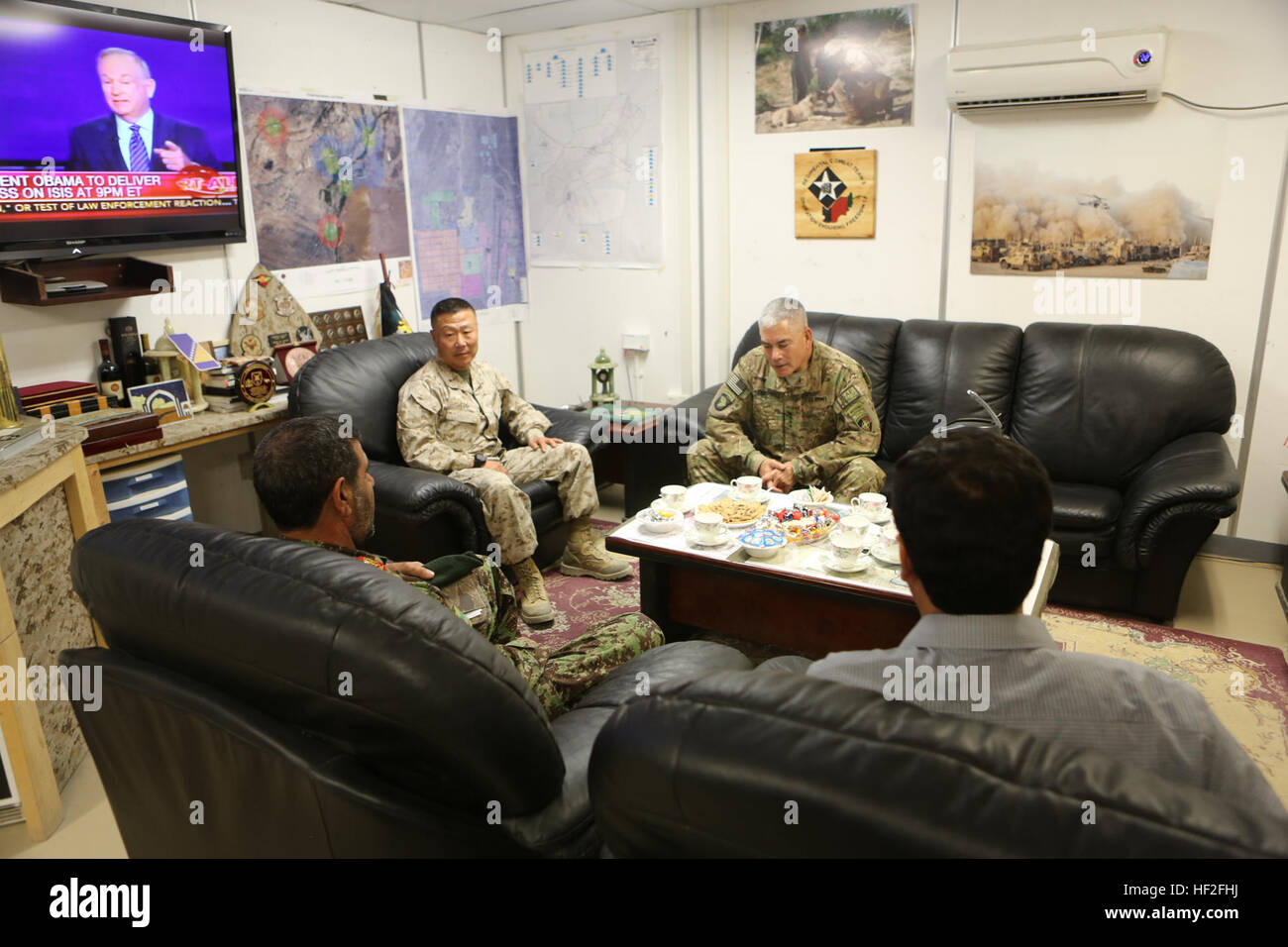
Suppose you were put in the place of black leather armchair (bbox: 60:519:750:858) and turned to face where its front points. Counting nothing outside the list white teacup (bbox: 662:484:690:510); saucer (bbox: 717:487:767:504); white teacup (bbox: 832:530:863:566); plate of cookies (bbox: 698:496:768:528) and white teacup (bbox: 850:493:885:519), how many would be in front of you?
5

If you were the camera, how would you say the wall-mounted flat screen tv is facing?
facing the viewer and to the right of the viewer

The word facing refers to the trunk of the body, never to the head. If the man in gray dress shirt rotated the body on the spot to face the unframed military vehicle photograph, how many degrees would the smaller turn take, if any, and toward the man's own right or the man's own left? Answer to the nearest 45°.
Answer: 0° — they already face it

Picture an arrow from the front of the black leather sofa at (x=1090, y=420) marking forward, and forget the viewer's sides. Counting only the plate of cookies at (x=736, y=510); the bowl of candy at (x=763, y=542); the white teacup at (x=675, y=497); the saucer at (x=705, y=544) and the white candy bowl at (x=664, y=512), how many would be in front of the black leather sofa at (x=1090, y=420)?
5

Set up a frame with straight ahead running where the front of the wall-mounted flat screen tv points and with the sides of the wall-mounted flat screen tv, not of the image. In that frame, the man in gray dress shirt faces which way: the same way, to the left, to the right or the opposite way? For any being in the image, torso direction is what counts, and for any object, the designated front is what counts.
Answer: to the left

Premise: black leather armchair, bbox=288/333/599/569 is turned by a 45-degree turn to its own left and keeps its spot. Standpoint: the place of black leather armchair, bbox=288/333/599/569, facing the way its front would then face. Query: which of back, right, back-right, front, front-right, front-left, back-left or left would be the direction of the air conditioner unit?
front

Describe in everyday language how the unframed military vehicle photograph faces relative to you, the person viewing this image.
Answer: facing the viewer

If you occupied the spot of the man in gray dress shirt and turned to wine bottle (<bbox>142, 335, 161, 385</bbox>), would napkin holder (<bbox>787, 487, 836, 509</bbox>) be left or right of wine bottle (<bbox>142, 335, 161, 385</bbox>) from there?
right

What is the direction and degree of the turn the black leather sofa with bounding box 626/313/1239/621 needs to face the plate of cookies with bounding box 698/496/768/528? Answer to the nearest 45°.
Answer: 0° — it already faces it

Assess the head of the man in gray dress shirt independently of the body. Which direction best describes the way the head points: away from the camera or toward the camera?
away from the camera

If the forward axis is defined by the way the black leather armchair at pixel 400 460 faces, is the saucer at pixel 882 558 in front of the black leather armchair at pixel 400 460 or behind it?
in front

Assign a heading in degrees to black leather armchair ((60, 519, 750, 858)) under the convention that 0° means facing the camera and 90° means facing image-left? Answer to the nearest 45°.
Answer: approximately 225°

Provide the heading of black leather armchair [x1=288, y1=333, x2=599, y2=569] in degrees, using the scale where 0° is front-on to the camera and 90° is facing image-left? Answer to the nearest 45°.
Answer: approximately 315°

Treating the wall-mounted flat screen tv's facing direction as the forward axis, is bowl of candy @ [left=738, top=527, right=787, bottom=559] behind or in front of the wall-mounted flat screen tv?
in front

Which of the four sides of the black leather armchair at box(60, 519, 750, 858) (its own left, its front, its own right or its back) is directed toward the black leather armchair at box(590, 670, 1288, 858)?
right

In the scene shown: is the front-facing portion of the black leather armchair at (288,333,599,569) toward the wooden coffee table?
yes
